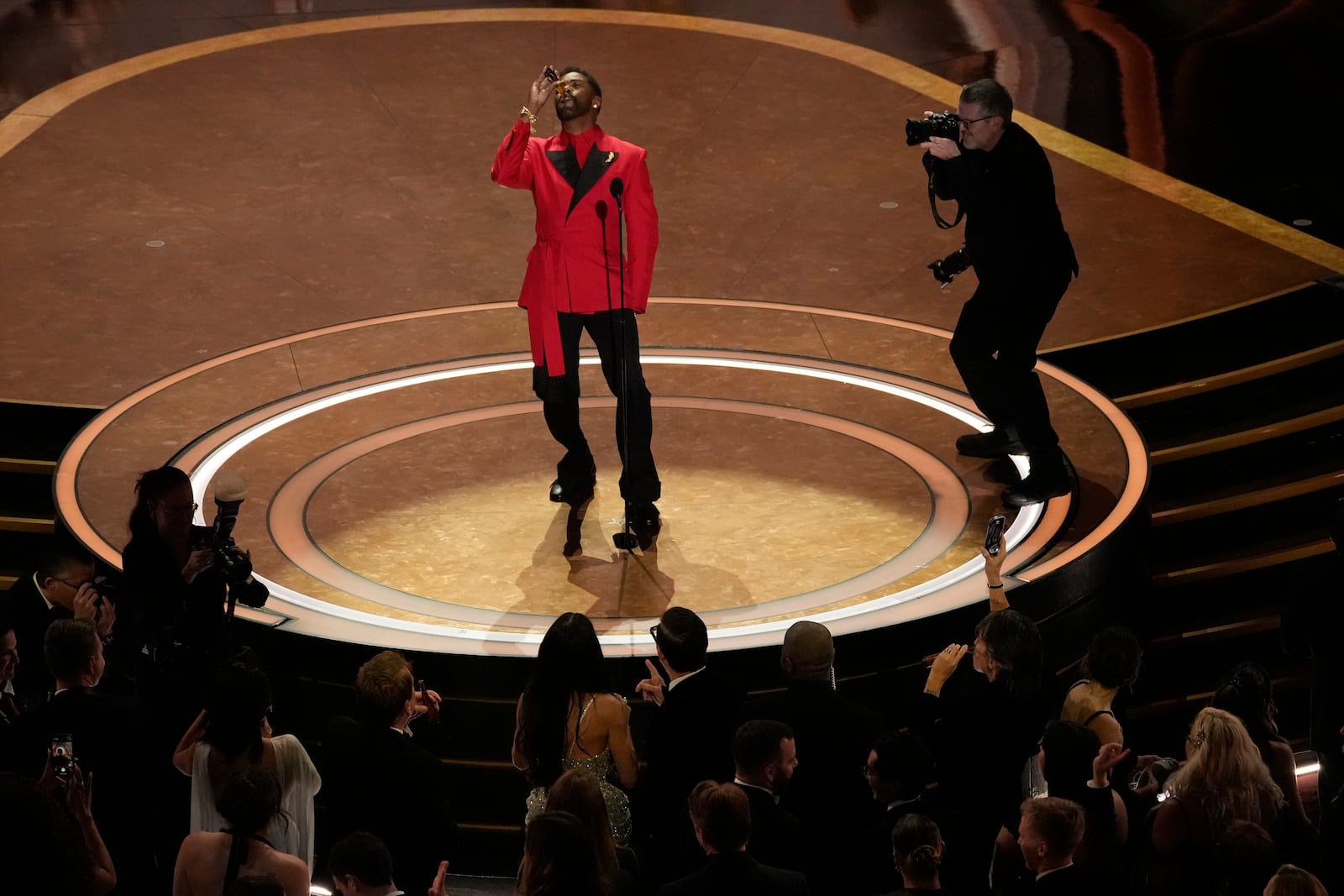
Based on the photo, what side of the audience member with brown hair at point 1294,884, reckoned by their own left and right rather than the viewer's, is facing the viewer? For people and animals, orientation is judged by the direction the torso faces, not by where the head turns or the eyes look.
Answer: back

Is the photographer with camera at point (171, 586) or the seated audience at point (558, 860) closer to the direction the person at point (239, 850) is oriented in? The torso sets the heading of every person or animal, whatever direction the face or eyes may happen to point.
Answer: the photographer with camera

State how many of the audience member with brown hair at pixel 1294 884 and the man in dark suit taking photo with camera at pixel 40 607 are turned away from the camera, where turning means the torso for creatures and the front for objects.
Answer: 1

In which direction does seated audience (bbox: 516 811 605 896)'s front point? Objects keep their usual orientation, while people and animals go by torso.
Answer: away from the camera

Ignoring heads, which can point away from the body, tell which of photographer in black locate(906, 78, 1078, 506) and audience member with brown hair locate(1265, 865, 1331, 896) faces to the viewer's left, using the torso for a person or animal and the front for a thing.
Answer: the photographer in black

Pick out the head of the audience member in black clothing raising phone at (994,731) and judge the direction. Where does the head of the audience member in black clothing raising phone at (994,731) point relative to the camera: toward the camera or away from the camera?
away from the camera

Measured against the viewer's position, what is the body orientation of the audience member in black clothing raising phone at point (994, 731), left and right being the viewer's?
facing away from the viewer and to the left of the viewer

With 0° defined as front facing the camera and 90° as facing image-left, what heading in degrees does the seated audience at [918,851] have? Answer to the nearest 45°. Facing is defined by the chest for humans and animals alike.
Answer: approximately 180°

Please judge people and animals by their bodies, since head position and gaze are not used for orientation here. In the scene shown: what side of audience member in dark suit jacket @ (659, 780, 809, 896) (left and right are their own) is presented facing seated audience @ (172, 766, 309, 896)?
left

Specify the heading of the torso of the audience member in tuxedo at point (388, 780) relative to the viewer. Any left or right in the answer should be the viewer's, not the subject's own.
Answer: facing away from the viewer and to the right of the viewer

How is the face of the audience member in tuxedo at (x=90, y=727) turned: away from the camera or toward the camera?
away from the camera

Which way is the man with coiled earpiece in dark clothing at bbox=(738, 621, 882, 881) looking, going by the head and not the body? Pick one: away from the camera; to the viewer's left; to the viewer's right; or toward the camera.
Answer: away from the camera

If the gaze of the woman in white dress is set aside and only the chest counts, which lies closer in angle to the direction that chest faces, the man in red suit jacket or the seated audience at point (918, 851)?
the man in red suit jacket

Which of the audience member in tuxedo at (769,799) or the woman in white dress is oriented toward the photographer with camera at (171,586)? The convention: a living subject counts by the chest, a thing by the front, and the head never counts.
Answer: the woman in white dress

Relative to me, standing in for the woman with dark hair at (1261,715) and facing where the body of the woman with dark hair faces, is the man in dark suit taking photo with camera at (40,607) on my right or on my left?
on my left

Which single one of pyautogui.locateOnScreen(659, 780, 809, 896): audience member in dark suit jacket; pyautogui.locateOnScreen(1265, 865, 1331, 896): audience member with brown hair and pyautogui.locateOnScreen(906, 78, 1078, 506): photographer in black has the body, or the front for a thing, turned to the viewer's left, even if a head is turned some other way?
the photographer in black
